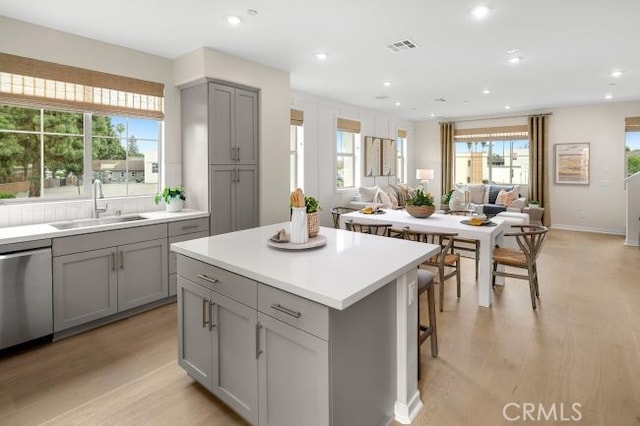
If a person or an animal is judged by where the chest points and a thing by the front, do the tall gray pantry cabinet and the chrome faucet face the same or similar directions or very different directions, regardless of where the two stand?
same or similar directions

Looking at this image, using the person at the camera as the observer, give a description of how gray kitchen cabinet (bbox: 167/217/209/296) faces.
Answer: facing the viewer and to the right of the viewer

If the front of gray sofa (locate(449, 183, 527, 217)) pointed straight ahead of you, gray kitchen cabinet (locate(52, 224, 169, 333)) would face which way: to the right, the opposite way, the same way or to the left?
to the left

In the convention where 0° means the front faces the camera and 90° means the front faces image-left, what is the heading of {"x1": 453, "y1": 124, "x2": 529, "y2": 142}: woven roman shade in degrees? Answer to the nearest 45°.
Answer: approximately 0°

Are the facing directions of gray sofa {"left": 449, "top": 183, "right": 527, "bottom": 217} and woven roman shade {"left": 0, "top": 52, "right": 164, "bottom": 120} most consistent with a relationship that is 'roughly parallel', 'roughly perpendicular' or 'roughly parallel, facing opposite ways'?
roughly perpendicular

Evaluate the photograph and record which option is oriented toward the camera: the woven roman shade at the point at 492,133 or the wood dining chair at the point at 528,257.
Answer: the woven roman shade

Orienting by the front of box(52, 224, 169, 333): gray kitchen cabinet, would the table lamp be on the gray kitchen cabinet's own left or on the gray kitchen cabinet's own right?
on the gray kitchen cabinet's own left

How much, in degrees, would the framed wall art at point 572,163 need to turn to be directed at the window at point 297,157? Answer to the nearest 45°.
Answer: approximately 45° to its right

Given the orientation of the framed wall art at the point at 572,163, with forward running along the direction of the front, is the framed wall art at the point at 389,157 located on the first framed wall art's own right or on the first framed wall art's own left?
on the first framed wall art's own right

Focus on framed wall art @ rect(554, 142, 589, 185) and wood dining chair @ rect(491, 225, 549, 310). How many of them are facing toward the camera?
1

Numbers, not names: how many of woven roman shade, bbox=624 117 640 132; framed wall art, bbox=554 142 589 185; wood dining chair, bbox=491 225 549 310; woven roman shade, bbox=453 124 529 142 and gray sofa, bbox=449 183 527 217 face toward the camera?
4

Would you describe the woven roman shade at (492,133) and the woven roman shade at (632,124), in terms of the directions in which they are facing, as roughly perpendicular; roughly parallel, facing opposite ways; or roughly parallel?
roughly parallel

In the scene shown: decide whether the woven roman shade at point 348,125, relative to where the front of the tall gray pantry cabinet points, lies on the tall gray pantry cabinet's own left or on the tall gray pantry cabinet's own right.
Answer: on the tall gray pantry cabinet's own left

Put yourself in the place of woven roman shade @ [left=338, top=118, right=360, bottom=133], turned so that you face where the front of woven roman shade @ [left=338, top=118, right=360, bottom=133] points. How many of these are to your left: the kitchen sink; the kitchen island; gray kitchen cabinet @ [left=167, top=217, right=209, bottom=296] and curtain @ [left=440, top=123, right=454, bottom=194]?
1

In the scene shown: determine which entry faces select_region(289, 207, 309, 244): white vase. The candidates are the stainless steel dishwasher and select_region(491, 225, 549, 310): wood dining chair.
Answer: the stainless steel dishwasher

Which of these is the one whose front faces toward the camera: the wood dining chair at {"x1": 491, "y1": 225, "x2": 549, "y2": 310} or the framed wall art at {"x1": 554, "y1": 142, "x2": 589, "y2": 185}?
the framed wall art
